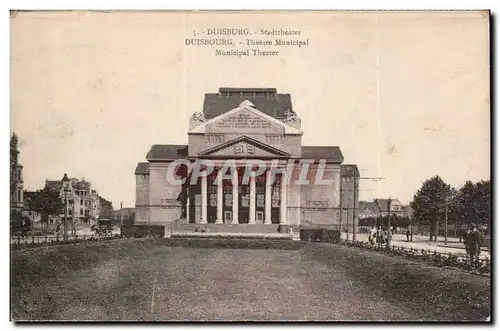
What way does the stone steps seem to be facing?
toward the camera

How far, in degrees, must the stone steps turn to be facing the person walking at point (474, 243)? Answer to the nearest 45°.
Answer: approximately 45° to its left

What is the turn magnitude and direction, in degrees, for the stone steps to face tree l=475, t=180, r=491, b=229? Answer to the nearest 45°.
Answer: approximately 45° to its left

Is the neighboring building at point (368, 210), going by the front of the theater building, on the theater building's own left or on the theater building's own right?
on the theater building's own left

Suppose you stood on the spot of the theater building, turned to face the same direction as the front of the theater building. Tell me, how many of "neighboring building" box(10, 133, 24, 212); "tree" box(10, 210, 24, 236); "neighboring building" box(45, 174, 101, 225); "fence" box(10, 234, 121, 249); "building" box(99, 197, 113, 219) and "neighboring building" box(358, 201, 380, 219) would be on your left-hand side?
1

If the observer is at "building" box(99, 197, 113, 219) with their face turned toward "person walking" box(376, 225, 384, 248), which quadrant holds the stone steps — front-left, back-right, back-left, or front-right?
front-left

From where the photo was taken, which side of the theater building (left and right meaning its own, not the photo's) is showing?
front

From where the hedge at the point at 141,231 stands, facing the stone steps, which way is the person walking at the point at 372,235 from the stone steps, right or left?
right
